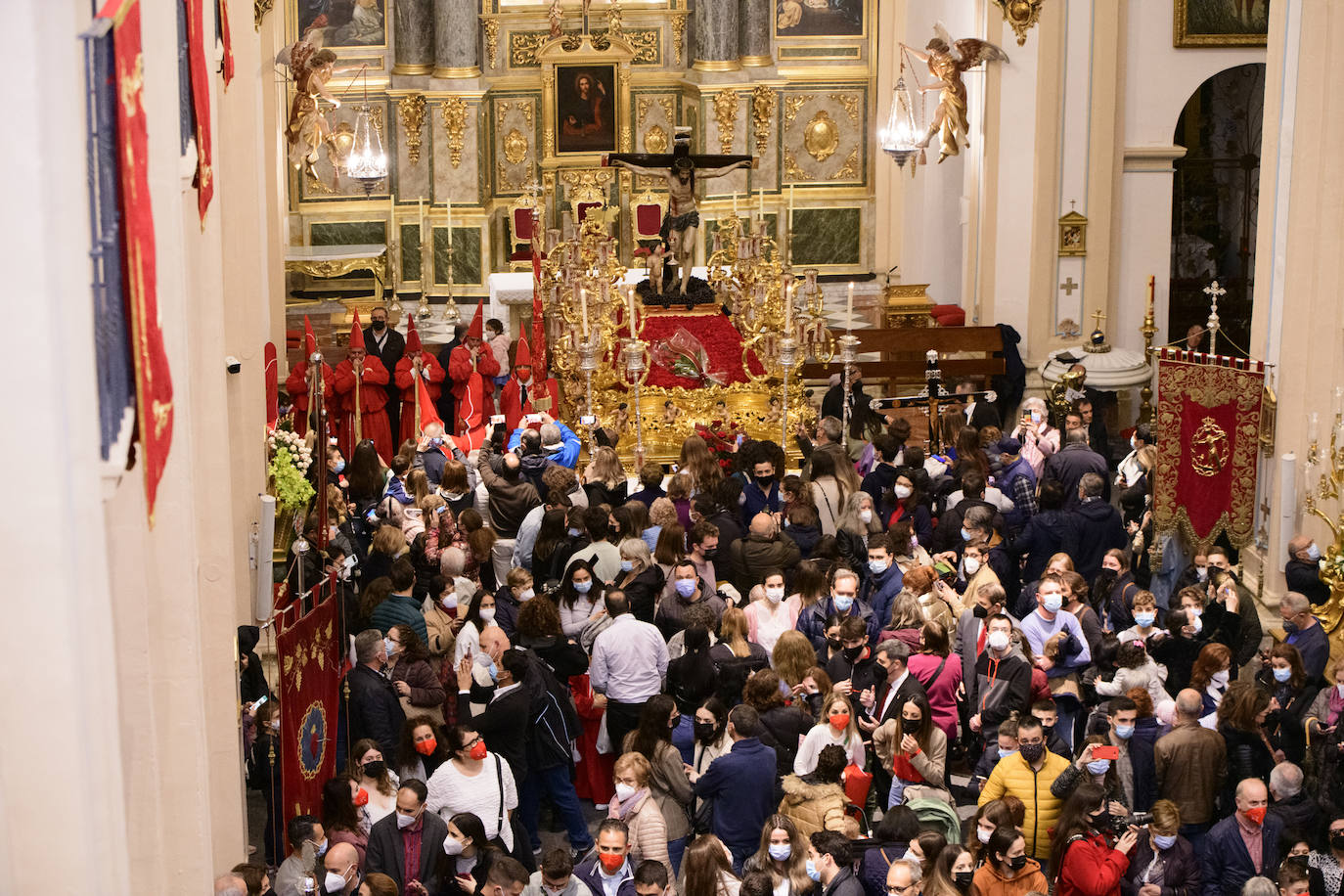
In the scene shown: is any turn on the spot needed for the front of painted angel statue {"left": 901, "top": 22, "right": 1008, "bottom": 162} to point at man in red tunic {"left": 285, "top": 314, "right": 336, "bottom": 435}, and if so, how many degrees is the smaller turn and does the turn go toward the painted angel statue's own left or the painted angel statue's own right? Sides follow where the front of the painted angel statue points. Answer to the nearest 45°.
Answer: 0° — it already faces them

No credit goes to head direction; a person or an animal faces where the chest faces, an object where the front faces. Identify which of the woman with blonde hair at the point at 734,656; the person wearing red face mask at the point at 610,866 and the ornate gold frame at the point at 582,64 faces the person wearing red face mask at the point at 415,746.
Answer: the ornate gold frame

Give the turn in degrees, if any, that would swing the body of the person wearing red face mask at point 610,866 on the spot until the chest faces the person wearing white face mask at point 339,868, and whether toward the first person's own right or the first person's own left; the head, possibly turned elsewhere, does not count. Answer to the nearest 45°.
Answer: approximately 90° to the first person's own right

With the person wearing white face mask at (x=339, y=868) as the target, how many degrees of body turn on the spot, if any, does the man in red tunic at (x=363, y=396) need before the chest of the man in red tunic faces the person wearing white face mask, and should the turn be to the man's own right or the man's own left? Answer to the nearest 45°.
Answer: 0° — they already face them

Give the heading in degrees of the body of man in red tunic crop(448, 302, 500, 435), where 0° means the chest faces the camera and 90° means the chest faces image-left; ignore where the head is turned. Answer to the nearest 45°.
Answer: approximately 0°

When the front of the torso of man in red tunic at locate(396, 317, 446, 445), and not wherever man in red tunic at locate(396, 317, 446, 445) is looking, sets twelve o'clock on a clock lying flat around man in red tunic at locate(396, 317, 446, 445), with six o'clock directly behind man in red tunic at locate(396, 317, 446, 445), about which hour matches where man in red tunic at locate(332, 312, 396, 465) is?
man in red tunic at locate(332, 312, 396, 465) is roughly at 2 o'clock from man in red tunic at locate(396, 317, 446, 445).

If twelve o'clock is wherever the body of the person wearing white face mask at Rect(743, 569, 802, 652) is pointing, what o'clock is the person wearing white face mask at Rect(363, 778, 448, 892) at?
the person wearing white face mask at Rect(363, 778, 448, 892) is roughly at 1 o'clock from the person wearing white face mask at Rect(743, 569, 802, 652).

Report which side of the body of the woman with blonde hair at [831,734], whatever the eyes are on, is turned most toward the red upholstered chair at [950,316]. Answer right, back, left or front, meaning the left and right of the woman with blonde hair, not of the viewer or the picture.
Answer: back
